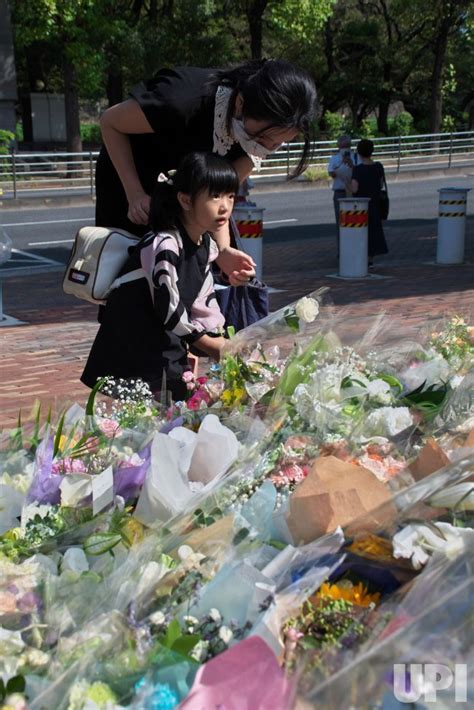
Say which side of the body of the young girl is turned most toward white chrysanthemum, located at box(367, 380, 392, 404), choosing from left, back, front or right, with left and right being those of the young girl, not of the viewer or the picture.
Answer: front

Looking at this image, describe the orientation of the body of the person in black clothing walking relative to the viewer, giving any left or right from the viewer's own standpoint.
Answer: facing away from the viewer

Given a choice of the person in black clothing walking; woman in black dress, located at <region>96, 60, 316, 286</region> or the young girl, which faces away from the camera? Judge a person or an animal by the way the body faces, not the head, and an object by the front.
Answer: the person in black clothing walking

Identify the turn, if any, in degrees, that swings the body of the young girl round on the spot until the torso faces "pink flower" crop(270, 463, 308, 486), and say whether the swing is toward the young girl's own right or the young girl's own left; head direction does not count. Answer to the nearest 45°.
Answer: approximately 45° to the young girl's own right

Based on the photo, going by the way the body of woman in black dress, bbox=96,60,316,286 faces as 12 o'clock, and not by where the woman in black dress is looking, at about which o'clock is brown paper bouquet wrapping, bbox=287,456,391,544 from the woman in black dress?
The brown paper bouquet wrapping is roughly at 1 o'clock from the woman in black dress.

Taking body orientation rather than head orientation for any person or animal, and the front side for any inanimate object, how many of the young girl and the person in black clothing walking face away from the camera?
1

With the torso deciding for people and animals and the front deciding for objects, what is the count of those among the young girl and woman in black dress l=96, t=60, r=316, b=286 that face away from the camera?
0

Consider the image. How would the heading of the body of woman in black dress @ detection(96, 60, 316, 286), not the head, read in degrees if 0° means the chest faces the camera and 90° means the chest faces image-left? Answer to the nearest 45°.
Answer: approximately 315°

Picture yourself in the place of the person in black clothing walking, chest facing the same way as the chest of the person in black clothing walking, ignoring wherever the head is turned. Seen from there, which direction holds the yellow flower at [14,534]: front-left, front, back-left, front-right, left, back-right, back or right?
back

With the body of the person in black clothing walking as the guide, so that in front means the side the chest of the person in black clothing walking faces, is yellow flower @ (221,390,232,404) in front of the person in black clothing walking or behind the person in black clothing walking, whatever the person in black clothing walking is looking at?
behind

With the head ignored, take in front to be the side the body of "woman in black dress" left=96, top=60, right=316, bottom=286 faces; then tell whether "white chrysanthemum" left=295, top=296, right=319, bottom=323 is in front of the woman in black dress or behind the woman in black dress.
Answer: in front

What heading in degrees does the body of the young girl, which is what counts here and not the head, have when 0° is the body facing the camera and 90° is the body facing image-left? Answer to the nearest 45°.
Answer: approximately 315°

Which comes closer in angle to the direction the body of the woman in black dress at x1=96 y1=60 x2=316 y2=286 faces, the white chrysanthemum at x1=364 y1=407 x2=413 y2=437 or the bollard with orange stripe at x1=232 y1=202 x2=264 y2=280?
the white chrysanthemum
